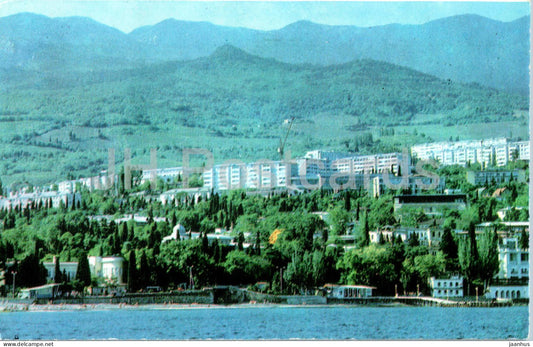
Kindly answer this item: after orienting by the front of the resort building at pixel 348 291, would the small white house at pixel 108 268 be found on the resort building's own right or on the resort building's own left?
on the resort building's own right

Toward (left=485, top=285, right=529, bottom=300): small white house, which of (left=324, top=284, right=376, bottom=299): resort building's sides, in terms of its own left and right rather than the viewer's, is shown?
left

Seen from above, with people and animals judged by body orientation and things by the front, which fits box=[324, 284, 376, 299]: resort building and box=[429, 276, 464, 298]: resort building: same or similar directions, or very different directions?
same or similar directions

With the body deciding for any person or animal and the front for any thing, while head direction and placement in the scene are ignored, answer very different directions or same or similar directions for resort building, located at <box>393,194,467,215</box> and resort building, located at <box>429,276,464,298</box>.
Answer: same or similar directions

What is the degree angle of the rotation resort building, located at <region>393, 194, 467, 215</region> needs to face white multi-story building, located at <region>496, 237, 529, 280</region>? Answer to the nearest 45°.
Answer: approximately 45° to its left

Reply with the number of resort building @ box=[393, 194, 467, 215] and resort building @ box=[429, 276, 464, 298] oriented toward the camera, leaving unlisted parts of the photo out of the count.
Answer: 2

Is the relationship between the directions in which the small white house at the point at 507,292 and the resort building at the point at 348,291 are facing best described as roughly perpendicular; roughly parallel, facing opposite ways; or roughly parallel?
roughly parallel

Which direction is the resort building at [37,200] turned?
toward the camera

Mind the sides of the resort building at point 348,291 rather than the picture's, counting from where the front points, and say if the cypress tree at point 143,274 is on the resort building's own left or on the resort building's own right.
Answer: on the resort building's own right

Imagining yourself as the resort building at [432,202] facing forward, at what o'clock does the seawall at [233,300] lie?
The seawall is roughly at 2 o'clock from the resort building.

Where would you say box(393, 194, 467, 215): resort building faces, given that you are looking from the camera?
facing the viewer

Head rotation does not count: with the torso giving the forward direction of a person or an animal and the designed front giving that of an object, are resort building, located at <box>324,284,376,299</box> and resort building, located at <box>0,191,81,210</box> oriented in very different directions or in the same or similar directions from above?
same or similar directions

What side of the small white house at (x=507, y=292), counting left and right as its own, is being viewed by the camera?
front

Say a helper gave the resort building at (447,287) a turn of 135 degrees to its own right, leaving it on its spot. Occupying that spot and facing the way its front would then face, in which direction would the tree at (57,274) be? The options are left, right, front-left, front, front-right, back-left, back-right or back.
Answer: front-left

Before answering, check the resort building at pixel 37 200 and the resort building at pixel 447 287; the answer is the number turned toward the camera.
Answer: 2

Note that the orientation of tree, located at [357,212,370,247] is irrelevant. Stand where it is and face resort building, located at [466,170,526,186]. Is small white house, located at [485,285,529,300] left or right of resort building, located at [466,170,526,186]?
right

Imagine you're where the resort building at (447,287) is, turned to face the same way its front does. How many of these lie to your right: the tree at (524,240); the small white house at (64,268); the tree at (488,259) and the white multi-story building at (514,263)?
1

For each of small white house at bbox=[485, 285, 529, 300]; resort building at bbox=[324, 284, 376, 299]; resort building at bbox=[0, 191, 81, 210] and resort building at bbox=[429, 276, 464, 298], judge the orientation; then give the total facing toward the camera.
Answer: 4

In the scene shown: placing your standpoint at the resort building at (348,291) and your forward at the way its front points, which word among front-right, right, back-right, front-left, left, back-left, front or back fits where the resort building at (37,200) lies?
right

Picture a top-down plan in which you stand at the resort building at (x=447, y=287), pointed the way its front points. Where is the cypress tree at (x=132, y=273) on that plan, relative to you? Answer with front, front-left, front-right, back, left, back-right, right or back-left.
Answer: right
